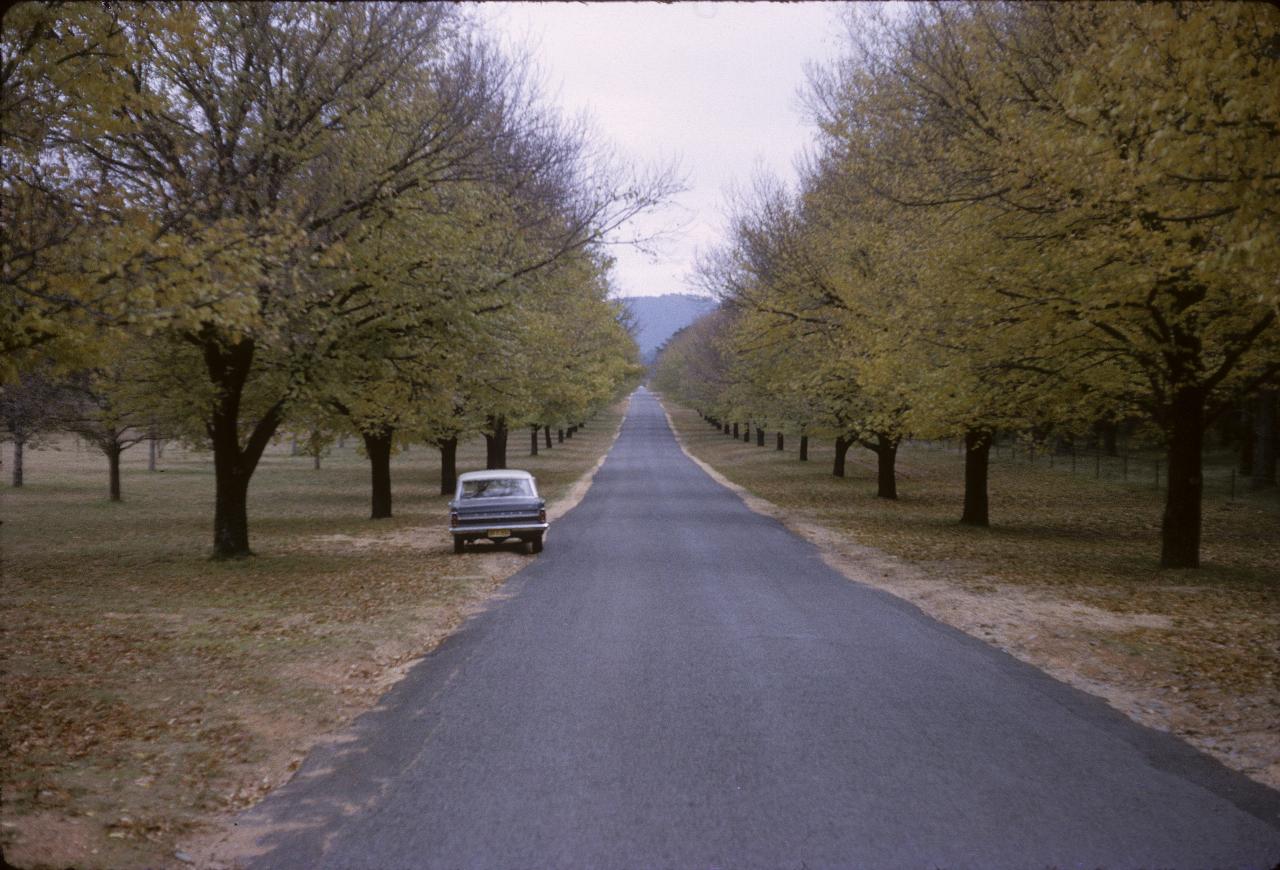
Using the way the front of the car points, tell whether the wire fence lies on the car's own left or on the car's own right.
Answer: on the car's own right

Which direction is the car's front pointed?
away from the camera
